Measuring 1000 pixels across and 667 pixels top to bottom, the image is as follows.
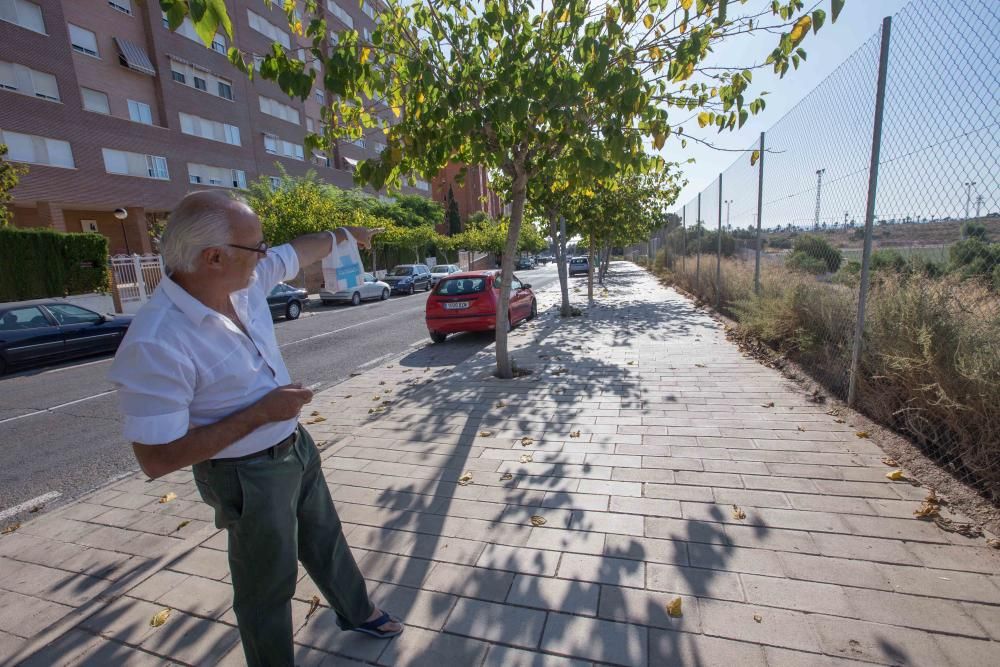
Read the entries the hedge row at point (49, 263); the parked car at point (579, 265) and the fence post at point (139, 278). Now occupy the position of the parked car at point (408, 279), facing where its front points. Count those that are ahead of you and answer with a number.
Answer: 2

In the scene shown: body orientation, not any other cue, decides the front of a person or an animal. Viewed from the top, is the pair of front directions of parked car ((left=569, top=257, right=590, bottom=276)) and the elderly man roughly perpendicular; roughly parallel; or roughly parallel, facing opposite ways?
roughly perpendicular

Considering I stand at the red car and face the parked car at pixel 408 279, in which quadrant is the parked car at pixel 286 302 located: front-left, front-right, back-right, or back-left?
front-left

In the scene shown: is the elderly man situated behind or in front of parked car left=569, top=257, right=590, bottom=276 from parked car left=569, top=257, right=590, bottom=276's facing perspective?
behind

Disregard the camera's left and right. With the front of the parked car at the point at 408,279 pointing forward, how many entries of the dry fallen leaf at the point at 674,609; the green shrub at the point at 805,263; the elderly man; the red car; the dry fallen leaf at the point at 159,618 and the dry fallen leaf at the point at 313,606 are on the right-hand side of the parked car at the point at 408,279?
0

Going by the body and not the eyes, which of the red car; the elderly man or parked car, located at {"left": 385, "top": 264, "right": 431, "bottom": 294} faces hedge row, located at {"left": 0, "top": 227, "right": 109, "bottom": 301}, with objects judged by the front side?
the parked car

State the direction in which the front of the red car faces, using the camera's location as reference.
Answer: facing away from the viewer and to the right of the viewer

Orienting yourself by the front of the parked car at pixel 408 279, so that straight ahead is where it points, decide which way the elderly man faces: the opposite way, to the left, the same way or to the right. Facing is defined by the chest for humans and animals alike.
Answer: to the left

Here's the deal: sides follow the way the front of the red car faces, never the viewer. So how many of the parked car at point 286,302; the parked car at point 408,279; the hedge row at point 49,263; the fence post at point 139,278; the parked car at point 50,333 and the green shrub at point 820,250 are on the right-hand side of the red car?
1

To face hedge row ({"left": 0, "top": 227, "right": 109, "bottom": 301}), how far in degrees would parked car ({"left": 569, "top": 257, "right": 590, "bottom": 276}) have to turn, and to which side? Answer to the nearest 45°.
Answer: approximately 135° to its left

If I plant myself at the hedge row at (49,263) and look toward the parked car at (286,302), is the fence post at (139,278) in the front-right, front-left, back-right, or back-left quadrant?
front-left

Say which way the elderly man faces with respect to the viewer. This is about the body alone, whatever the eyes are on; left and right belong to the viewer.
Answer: facing the viewer and to the right of the viewer

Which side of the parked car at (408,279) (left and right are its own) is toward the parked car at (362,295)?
front

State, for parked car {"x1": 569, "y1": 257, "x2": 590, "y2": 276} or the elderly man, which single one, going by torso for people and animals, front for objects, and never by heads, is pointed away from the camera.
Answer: the parked car

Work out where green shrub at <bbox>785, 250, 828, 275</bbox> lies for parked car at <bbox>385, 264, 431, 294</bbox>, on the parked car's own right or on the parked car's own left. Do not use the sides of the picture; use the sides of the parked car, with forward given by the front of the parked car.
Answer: on the parked car's own left

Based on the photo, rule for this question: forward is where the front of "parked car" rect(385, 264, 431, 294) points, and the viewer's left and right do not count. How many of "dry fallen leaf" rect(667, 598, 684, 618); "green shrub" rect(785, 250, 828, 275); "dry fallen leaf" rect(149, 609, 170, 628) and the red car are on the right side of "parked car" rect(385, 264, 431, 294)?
0

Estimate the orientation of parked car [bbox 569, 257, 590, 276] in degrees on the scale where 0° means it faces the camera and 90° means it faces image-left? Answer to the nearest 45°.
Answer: approximately 180°

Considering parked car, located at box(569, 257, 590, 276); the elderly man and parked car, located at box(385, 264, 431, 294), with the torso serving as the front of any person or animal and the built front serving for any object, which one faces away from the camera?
parked car, located at box(569, 257, 590, 276)

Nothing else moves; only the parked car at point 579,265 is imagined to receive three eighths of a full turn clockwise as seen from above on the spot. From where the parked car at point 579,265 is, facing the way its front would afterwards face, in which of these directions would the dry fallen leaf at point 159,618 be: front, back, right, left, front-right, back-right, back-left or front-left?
front-right

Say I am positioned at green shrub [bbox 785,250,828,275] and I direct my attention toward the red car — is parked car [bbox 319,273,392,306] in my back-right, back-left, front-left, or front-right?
front-right

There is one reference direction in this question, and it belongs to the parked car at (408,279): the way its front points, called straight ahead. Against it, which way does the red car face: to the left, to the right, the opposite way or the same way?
the opposite way

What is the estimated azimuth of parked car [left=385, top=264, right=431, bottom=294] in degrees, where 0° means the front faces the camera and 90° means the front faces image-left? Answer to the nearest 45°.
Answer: approximately 45°
